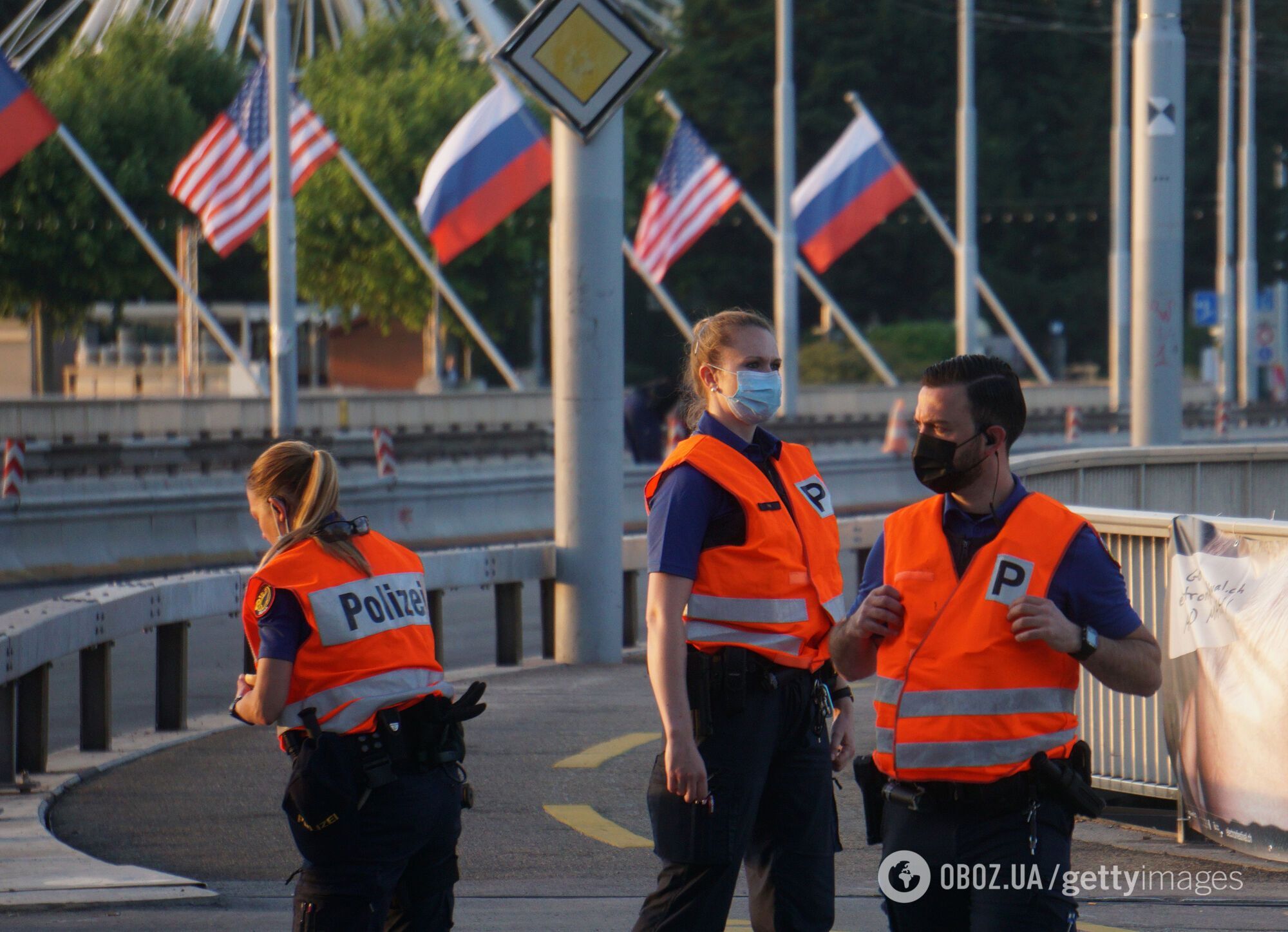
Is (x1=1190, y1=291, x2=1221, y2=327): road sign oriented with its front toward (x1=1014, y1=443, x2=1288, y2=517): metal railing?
yes

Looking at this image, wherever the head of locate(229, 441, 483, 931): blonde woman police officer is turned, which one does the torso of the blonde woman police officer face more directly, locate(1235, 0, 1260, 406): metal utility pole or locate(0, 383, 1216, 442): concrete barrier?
the concrete barrier

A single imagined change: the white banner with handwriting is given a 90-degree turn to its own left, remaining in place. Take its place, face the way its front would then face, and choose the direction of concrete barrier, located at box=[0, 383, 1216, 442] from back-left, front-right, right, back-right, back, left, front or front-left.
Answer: back-left

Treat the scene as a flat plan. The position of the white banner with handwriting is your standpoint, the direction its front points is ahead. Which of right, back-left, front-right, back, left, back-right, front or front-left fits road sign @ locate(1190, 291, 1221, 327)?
back

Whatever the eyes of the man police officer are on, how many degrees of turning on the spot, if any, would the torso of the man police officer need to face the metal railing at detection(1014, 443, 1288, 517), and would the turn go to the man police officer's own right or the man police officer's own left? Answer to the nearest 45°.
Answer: approximately 135° to the man police officer's own right

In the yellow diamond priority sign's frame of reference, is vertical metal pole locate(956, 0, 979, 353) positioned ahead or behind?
behind

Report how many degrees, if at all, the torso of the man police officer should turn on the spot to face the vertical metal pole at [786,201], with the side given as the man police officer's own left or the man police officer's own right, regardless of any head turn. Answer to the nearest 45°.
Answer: approximately 135° to the man police officer's own right

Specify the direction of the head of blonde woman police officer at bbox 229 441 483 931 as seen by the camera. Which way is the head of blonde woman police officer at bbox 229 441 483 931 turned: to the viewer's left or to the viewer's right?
to the viewer's left

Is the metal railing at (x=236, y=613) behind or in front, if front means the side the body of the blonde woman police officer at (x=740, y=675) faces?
behind

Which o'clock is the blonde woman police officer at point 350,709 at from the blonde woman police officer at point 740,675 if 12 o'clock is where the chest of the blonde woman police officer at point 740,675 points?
the blonde woman police officer at point 350,709 is roughly at 4 o'clock from the blonde woman police officer at point 740,675.

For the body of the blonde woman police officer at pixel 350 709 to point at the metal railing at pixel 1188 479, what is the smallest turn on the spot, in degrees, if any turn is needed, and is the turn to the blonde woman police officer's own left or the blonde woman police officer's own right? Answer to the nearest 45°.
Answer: approximately 90° to the blonde woman police officer's own right

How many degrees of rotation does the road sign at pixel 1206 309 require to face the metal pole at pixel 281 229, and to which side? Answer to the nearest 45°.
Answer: approximately 45° to its right
